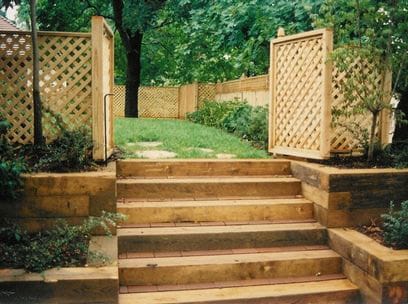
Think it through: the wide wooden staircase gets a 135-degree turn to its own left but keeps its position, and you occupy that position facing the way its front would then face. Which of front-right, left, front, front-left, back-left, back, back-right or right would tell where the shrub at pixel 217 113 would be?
front-left

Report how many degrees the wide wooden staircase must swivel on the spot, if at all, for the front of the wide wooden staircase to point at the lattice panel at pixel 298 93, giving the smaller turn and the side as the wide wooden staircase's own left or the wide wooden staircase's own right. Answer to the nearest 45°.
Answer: approximately 135° to the wide wooden staircase's own left

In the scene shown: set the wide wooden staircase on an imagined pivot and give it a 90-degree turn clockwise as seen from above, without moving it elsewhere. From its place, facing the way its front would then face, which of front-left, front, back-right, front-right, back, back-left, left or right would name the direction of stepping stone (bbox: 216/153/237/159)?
right

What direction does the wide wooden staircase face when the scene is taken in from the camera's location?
facing the viewer

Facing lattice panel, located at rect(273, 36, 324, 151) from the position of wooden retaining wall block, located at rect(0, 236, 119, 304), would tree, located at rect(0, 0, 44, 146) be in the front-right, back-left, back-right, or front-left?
front-left

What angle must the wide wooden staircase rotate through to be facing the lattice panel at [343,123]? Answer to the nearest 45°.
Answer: approximately 135° to its left

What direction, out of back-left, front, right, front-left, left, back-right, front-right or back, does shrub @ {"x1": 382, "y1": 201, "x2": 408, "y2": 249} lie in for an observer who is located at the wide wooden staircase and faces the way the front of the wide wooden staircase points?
left

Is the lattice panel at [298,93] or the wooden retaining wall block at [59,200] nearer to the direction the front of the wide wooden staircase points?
the wooden retaining wall block

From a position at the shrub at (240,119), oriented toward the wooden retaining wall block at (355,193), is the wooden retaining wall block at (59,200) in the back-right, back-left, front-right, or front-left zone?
front-right

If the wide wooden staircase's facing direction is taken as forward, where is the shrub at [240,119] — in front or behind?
behind

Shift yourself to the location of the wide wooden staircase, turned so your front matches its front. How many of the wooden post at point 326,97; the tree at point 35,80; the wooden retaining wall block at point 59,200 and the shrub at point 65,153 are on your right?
3

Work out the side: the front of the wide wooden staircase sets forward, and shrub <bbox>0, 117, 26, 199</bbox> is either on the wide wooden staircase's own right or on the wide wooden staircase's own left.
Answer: on the wide wooden staircase's own right

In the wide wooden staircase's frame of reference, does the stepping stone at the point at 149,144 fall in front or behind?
behind

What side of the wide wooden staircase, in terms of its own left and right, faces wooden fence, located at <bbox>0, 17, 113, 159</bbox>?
right

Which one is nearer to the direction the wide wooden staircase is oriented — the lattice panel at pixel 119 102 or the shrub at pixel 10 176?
the shrub

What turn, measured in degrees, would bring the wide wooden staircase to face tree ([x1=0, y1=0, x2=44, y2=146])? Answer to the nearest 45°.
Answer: approximately 90° to its right

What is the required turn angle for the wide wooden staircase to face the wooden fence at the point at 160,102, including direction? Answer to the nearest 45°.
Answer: approximately 180°
